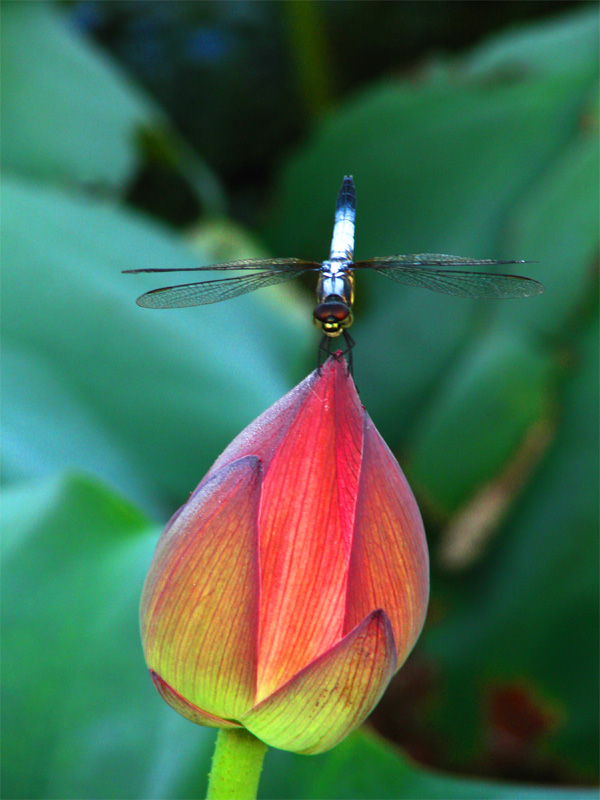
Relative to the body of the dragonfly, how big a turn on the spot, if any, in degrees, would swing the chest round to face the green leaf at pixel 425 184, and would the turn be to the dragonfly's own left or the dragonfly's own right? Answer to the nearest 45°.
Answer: approximately 180°

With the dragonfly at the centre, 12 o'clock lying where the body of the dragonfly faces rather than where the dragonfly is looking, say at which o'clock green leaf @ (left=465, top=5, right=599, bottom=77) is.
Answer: The green leaf is roughly at 7 o'clock from the dragonfly.

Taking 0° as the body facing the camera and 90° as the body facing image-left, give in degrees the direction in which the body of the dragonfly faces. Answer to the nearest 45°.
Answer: approximately 0°
